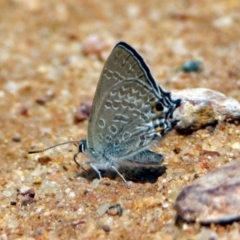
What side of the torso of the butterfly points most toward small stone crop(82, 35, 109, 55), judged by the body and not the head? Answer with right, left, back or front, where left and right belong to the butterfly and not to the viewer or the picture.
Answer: right

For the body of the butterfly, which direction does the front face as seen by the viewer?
to the viewer's left

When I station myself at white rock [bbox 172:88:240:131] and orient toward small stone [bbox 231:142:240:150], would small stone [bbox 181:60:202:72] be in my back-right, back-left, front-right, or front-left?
back-left

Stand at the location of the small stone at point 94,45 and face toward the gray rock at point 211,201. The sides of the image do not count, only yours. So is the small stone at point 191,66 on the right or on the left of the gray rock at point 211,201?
left

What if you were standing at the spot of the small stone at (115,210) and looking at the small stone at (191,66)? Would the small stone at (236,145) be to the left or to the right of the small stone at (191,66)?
right

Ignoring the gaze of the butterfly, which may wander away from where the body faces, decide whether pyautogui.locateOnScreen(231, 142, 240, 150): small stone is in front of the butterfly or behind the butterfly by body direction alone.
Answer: behind

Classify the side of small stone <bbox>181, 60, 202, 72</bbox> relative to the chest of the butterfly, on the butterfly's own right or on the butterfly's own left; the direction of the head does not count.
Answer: on the butterfly's own right

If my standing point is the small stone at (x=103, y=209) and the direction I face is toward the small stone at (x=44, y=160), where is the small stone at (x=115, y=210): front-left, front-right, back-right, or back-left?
back-right
